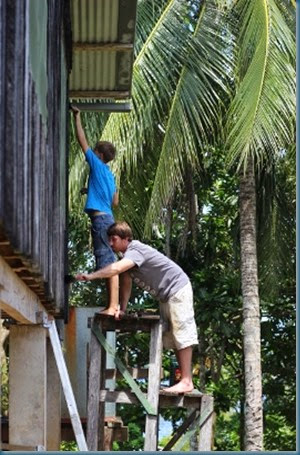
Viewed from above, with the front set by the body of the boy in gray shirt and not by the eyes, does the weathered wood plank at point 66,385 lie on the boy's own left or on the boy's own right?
on the boy's own left

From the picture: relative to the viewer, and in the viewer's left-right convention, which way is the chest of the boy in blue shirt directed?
facing away from the viewer and to the left of the viewer

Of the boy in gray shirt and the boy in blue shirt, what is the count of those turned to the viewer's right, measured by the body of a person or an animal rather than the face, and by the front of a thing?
0

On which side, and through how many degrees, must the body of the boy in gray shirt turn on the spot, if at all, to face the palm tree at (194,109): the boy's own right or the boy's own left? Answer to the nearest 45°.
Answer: approximately 90° to the boy's own right

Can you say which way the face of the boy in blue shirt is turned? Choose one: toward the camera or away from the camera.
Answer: away from the camera

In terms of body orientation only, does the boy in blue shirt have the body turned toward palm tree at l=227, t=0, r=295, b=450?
no

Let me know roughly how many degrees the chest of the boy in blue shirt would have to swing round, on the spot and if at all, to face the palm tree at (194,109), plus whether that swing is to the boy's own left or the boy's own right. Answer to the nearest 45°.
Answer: approximately 45° to the boy's own right

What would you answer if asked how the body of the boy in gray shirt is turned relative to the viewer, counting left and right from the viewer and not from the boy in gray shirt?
facing to the left of the viewer
